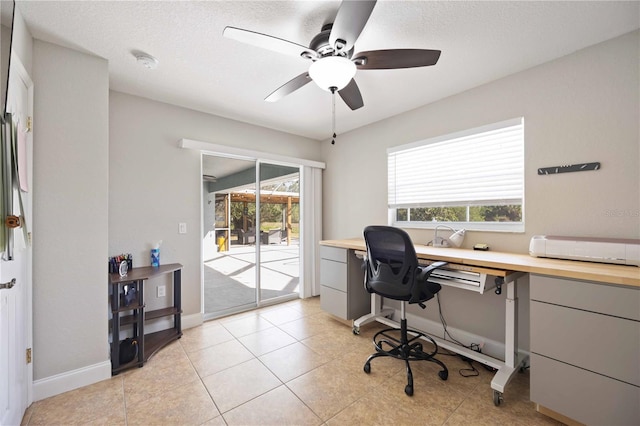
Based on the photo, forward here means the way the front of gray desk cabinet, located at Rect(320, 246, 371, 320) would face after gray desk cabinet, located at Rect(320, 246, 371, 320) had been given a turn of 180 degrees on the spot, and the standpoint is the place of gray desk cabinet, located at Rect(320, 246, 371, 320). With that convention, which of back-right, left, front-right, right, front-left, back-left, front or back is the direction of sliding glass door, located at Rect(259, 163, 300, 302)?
left

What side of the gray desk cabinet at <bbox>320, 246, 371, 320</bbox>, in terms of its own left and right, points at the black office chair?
left

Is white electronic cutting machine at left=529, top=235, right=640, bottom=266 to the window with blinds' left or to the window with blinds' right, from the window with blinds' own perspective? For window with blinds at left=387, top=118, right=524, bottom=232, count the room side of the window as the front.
on its left

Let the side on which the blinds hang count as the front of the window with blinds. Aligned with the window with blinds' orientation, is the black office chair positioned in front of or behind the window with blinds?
in front

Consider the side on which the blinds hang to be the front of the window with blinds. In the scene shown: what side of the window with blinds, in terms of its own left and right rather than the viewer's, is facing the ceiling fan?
front

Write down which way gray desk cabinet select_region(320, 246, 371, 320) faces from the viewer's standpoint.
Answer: facing the viewer and to the left of the viewer

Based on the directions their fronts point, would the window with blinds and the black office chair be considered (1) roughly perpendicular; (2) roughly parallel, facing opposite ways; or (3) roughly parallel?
roughly parallel, facing opposite ways

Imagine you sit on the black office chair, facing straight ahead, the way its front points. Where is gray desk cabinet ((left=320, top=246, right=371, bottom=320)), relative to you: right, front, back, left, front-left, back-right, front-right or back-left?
left

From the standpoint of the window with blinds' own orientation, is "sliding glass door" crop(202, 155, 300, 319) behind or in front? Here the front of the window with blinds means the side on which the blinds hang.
in front

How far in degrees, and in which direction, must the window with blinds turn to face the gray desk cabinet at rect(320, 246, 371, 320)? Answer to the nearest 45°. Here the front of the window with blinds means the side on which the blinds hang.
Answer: approximately 45° to its right

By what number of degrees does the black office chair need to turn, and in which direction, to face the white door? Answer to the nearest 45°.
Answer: approximately 180°

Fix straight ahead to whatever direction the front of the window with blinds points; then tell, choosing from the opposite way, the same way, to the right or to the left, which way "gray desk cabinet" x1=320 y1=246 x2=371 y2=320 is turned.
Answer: the same way

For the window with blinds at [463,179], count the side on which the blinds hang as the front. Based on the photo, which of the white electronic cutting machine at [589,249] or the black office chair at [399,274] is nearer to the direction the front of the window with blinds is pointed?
the black office chair

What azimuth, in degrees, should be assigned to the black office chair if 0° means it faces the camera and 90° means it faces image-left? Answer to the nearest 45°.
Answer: approximately 225°

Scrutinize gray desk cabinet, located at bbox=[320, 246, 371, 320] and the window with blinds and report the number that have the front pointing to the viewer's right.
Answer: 0

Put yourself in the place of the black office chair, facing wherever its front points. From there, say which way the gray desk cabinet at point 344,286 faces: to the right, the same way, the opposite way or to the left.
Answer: the opposite way

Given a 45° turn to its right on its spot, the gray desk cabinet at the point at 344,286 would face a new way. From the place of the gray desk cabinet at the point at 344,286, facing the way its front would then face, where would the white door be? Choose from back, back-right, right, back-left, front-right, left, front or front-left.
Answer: front-left

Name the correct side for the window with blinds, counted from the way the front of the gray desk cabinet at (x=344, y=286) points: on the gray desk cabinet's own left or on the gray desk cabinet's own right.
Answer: on the gray desk cabinet's own left

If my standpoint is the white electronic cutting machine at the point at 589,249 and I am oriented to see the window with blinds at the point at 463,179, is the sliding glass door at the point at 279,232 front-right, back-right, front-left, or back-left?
front-left
